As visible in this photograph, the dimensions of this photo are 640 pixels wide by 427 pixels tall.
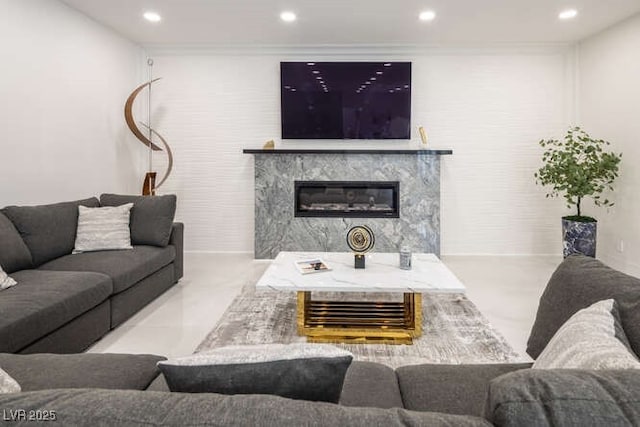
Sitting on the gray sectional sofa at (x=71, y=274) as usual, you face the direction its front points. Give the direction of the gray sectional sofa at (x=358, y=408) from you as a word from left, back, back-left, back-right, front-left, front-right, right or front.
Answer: front-right

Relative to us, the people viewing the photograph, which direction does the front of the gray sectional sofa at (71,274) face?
facing the viewer and to the right of the viewer

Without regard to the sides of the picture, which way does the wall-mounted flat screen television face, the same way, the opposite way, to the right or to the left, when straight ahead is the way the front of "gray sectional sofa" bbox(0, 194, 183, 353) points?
to the right

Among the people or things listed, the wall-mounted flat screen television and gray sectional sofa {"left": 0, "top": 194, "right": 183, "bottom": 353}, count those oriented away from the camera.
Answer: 0

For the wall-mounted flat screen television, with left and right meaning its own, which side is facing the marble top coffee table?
front

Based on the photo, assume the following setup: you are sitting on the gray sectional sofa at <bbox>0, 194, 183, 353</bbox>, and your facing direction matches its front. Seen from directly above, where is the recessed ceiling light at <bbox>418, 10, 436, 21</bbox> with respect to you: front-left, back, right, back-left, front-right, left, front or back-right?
front-left

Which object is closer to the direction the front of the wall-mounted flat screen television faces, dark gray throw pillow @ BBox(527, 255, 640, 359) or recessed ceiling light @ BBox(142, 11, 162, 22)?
the dark gray throw pillow

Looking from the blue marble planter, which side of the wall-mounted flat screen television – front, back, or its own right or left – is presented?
left

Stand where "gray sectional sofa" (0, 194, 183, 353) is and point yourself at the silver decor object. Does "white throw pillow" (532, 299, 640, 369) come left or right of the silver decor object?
right

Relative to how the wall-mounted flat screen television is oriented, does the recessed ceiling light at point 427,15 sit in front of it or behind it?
in front

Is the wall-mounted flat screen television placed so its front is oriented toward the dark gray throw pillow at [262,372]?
yes

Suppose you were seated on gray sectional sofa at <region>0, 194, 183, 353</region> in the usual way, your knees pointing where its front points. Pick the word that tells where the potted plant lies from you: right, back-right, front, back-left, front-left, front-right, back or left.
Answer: front-left

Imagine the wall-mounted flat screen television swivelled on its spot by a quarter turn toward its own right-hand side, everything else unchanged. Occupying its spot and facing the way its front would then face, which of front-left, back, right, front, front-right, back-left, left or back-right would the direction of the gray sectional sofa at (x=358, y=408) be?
left

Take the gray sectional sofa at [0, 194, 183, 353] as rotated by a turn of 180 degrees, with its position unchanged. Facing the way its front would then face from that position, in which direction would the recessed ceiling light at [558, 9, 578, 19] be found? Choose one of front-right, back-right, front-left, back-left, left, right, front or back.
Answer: back-right

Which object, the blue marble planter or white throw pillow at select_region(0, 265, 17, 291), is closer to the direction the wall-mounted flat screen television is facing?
the white throw pillow

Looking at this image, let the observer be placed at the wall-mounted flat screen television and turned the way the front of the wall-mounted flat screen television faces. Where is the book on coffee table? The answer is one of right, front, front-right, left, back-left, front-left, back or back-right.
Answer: front

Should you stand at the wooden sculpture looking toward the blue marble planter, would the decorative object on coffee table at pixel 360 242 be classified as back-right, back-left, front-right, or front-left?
front-right

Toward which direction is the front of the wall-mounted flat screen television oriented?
toward the camera
